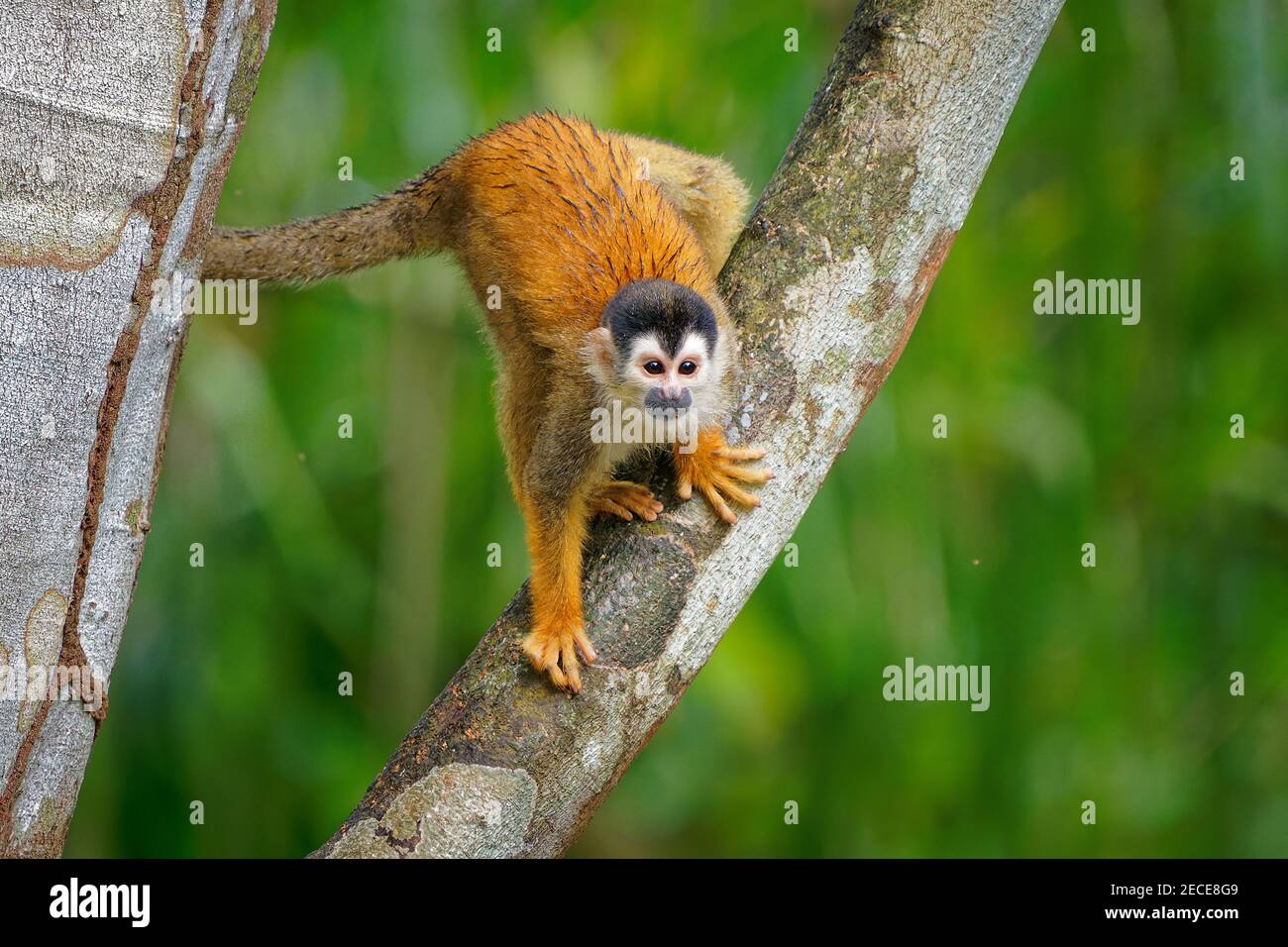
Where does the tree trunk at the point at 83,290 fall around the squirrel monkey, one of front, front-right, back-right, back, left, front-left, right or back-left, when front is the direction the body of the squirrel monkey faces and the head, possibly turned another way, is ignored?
right

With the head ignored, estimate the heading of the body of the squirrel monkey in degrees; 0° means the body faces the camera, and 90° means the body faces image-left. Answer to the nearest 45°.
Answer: approximately 315°
